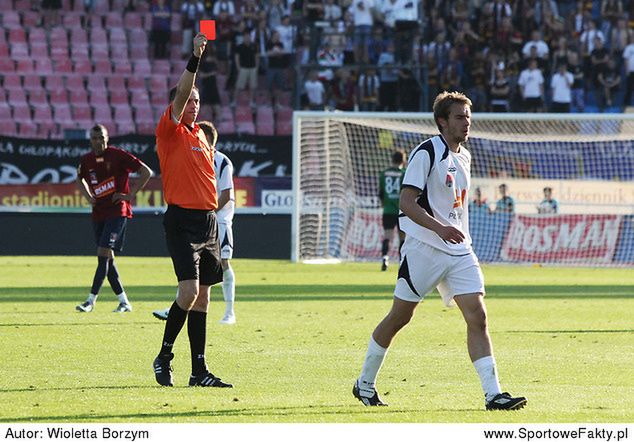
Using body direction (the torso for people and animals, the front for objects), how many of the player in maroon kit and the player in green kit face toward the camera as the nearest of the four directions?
1

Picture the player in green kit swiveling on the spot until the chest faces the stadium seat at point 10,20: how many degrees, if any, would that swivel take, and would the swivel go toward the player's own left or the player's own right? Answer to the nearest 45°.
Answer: approximately 45° to the player's own left

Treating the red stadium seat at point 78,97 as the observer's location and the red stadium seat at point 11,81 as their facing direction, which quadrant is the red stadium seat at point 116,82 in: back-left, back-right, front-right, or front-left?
back-right

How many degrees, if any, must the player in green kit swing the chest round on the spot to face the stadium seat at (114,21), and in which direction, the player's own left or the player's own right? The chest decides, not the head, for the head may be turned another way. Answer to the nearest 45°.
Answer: approximately 45° to the player's own left

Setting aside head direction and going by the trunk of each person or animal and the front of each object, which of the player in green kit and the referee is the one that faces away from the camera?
the player in green kit

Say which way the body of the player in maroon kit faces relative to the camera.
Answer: toward the camera

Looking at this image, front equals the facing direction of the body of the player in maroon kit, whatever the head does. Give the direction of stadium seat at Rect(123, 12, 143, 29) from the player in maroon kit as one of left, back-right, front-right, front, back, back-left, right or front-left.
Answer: back

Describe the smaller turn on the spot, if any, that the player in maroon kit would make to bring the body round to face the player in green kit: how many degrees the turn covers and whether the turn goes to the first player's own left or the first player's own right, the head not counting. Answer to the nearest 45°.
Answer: approximately 135° to the first player's own left

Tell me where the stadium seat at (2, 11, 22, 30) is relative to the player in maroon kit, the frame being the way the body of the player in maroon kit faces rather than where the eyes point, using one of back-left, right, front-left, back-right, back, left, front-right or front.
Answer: back

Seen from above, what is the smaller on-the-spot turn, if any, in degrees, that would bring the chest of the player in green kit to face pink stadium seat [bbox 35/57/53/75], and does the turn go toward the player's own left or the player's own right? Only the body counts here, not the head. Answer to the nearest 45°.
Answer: approximately 45° to the player's own left
